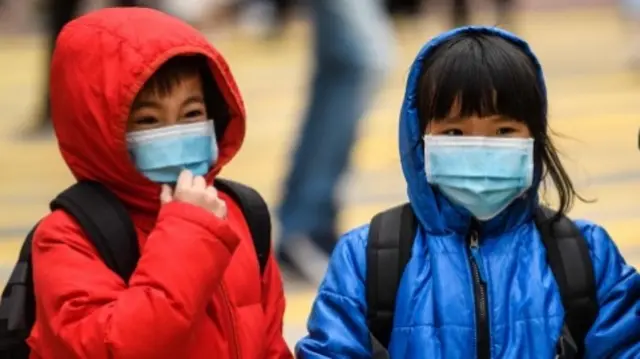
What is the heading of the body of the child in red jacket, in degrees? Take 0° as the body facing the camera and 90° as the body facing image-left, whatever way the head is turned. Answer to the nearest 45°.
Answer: approximately 315°

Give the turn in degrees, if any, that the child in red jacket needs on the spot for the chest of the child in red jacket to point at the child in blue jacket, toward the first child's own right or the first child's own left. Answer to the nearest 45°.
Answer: approximately 45° to the first child's own left

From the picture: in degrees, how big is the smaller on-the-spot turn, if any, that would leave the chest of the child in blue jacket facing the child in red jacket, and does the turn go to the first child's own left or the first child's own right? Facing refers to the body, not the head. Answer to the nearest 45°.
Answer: approximately 90° to the first child's own right
